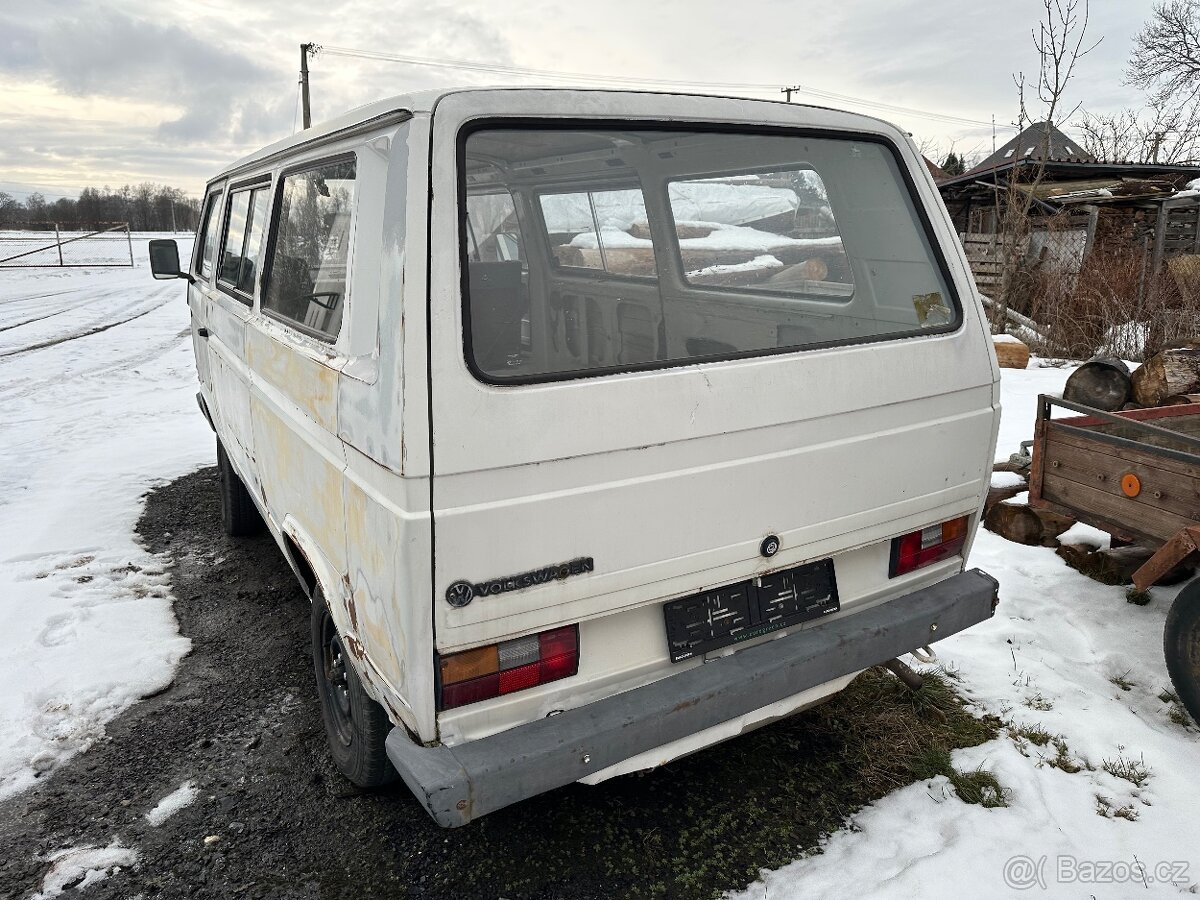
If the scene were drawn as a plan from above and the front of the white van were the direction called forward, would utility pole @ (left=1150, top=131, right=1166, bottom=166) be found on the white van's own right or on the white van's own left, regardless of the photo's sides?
on the white van's own right

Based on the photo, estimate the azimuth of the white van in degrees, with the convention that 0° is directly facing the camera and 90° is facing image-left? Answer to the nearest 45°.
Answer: approximately 135°

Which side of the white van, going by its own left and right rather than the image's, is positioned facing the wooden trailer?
right

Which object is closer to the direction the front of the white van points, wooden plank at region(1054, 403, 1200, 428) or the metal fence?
the metal fence

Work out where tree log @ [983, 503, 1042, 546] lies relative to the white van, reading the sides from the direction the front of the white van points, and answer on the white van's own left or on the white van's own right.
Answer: on the white van's own right
